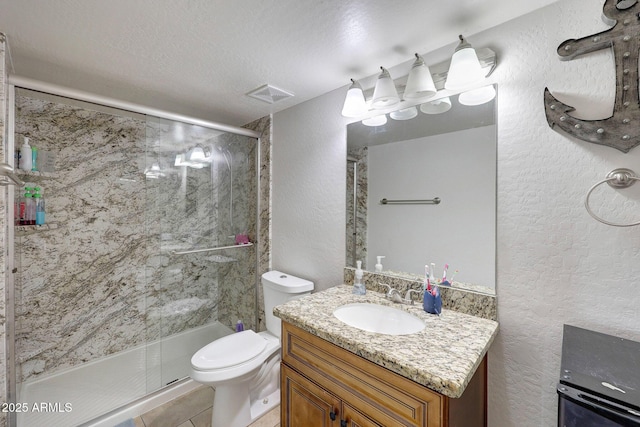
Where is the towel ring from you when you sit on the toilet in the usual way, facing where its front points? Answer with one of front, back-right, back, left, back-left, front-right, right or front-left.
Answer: left

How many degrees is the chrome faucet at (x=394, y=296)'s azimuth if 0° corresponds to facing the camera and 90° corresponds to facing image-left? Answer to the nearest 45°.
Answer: approximately 45°

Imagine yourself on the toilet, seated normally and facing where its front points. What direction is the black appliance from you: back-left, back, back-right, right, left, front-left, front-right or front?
left

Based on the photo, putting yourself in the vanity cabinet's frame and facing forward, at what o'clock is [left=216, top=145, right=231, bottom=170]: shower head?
The shower head is roughly at 3 o'clock from the vanity cabinet.

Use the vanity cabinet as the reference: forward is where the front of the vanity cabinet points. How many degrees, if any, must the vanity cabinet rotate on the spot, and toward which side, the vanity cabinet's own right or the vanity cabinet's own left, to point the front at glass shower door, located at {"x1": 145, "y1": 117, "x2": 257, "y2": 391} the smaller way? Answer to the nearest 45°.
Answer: approximately 90° to the vanity cabinet's own right
